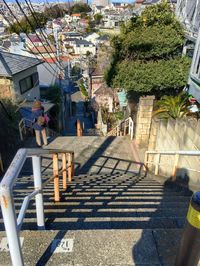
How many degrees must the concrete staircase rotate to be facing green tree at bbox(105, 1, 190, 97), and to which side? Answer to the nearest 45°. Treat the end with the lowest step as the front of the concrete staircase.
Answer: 0° — it already faces it

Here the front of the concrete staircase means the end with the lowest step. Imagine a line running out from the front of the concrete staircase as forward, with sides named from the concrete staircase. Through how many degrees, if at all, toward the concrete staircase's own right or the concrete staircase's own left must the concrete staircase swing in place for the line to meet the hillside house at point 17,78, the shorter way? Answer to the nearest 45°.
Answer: approximately 45° to the concrete staircase's own left

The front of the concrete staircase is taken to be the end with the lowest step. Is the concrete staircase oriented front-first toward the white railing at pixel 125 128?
yes

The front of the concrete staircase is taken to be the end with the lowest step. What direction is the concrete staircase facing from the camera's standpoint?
away from the camera
